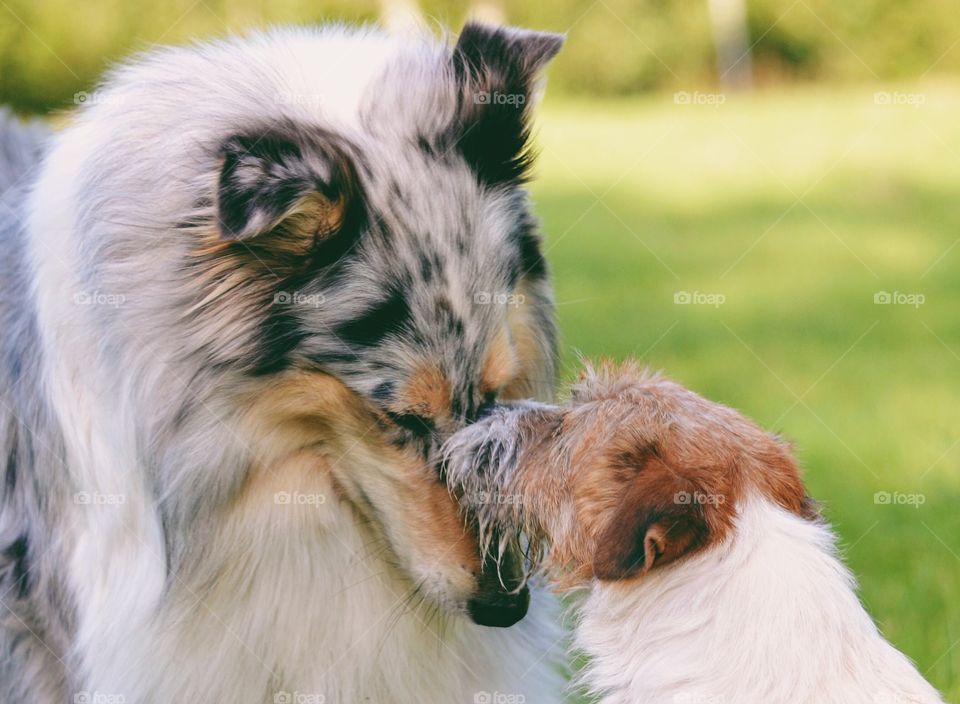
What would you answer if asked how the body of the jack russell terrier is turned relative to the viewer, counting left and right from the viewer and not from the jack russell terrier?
facing to the left of the viewer
